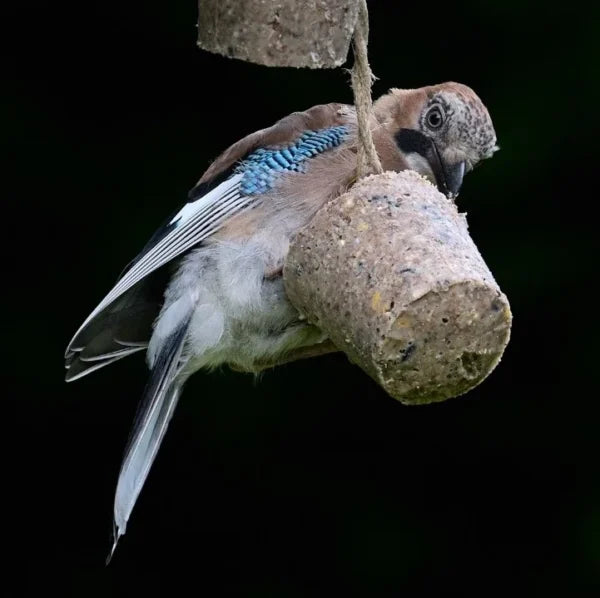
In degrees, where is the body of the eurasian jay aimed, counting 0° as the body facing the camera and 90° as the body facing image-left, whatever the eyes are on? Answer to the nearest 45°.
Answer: approximately 270°
